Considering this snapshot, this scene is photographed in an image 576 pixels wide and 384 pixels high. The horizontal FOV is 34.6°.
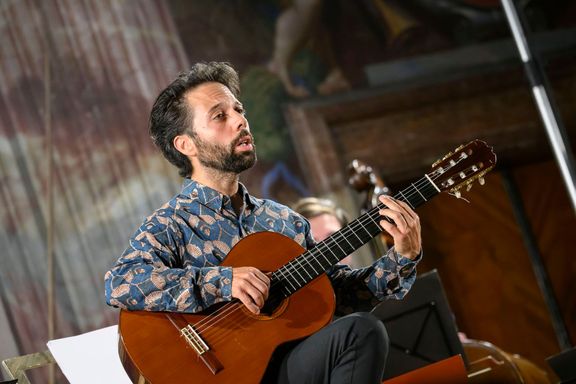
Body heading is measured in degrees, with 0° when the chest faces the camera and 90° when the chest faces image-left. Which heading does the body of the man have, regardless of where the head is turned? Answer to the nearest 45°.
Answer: approximately 315°

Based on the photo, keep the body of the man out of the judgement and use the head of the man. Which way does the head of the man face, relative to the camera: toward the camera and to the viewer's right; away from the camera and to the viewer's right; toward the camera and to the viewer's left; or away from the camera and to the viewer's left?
toward the camera and to the viewer's right

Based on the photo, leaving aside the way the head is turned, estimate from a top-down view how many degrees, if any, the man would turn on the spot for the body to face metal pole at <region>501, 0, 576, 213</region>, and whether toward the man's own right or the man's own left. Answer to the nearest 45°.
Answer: approximately 90° to the man's own left

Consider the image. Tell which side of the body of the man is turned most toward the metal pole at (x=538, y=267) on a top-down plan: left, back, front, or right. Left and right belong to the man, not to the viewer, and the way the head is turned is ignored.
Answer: left

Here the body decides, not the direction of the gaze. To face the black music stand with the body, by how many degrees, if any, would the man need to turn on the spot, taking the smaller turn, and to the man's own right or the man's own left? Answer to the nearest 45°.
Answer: approximately 90° to the man's own left
